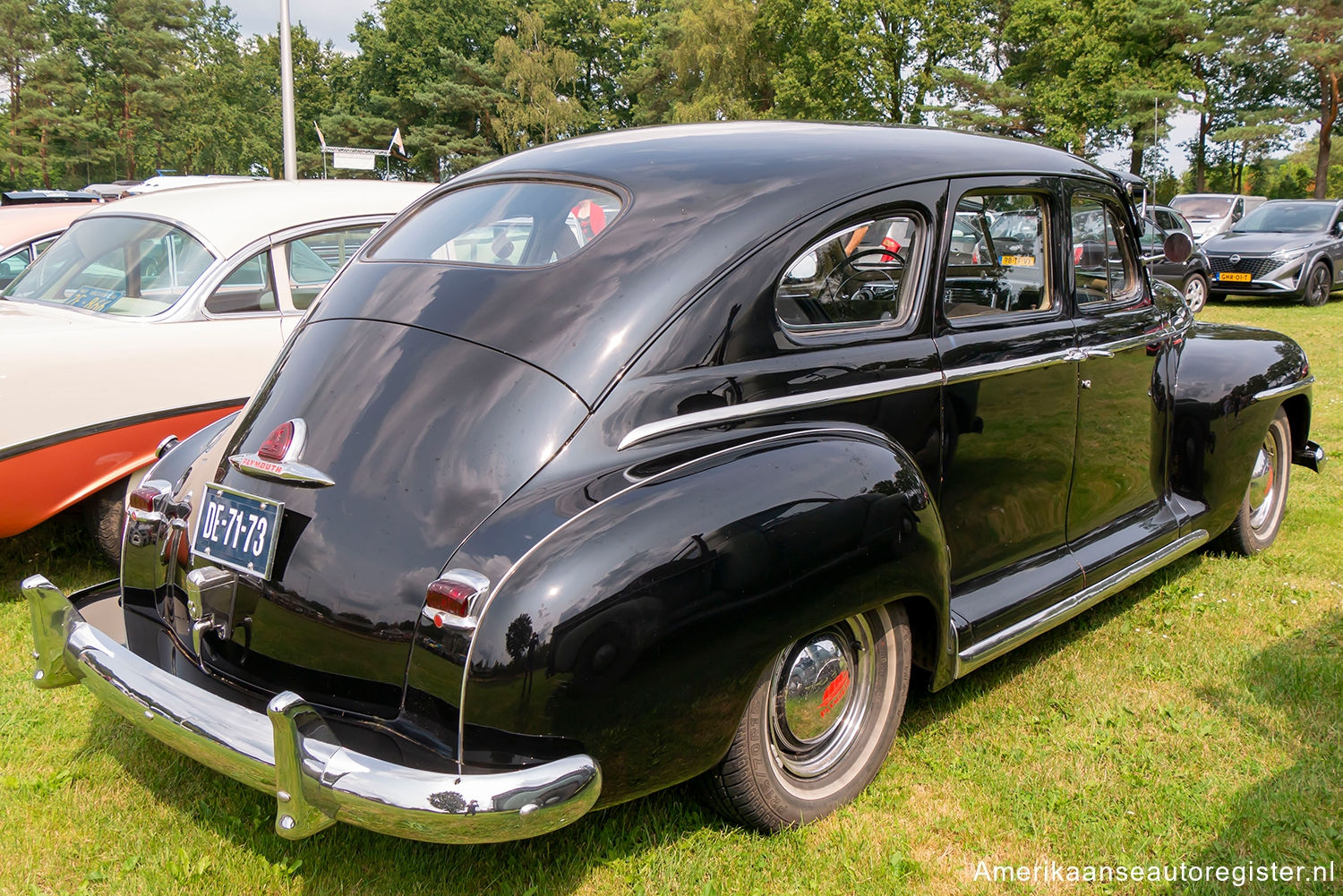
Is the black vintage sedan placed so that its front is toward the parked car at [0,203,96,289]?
no

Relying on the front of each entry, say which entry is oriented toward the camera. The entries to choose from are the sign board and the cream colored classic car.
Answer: the sign board

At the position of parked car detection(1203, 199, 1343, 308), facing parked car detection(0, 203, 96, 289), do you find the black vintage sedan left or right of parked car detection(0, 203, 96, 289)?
left

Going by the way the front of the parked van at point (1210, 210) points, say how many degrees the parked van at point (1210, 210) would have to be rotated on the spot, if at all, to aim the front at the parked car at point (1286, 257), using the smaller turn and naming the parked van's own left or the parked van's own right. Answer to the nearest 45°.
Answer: approximately 45° to the parked van's own left

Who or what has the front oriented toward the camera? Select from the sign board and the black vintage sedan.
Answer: the sign board

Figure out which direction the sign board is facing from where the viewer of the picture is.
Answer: facing the viewer

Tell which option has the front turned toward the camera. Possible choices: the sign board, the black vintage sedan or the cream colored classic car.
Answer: the sign board

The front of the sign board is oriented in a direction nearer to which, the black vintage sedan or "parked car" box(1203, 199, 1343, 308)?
the black vintage sedan

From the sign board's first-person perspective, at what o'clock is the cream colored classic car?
The cream colored classic car is roughly at 12 o'clock from the sign board.

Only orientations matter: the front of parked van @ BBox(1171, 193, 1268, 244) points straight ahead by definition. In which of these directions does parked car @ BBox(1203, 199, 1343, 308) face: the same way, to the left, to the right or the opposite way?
the same way

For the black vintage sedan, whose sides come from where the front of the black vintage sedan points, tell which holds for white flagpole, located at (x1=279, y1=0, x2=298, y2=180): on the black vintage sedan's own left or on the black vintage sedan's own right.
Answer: on the black vintage sedan's own left

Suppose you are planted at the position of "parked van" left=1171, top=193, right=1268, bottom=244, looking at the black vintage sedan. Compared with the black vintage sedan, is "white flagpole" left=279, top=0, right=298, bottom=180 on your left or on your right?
right

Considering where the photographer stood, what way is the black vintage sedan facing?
facing away from the viewer and to the right of the viewer

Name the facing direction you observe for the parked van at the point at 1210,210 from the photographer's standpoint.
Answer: facing the viewer and to the left of the viewer

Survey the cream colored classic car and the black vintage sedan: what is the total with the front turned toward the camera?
0

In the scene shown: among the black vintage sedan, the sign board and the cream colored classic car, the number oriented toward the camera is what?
1
